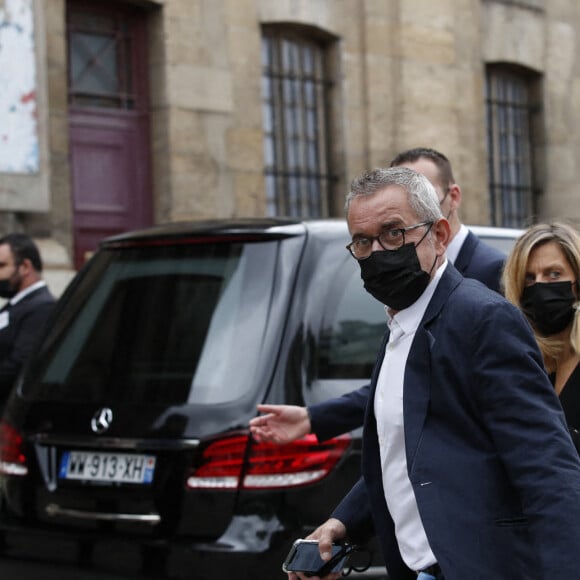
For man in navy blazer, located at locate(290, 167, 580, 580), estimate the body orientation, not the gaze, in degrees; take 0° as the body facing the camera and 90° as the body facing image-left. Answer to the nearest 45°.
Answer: approximately 45°

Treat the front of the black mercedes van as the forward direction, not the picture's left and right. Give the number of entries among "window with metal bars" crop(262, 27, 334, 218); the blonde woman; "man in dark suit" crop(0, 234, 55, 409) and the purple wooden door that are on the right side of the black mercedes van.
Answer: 1

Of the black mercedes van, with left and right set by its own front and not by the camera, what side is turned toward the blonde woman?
right

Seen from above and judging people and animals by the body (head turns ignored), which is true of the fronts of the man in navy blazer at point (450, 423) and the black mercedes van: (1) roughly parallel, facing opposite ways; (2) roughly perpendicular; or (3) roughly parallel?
roughly parallel, facing opposite ways

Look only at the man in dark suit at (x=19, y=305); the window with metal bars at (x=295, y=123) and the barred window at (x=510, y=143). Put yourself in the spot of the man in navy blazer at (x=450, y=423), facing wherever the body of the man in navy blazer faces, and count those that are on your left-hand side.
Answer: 0

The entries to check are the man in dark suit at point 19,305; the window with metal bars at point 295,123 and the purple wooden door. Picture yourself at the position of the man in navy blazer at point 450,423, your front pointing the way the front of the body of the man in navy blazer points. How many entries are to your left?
0

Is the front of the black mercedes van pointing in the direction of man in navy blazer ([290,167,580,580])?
no

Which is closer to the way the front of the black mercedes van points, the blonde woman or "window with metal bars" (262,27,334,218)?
the window with metal bars

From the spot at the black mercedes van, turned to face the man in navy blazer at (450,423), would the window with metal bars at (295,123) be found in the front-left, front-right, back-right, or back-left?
back-left

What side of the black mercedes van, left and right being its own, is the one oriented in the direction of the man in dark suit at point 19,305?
left

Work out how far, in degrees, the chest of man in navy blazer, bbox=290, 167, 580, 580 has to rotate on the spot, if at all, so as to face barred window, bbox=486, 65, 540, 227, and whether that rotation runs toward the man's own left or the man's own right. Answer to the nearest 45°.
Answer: approximately 135° to the man's own right

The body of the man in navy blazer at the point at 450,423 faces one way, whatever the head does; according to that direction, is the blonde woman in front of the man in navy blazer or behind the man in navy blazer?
behind

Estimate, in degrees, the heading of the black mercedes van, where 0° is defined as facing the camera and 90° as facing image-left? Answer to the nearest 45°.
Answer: approximately 225°

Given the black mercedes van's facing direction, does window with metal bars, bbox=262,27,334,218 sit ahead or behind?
ahead

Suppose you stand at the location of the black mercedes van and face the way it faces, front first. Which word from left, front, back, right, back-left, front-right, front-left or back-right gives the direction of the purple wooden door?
front-left
